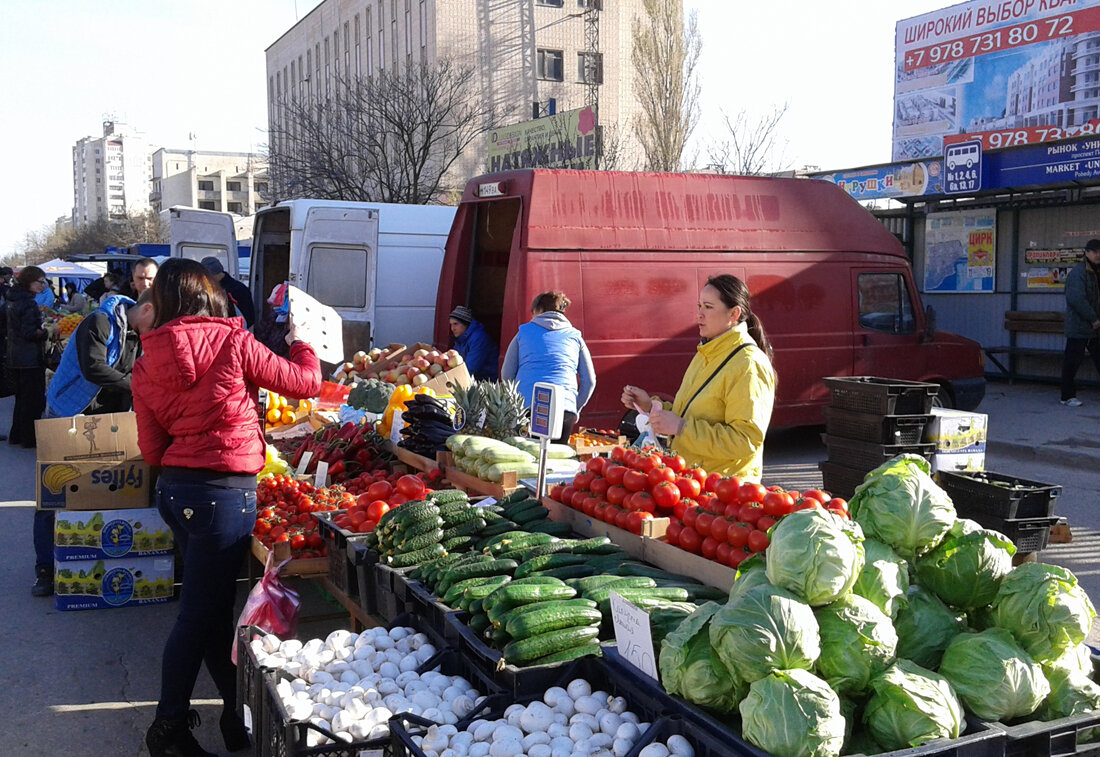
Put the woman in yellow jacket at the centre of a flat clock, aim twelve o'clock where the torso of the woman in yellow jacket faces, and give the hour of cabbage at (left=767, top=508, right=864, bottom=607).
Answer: The cabbage is roughly at 9 o'clock from the woman in yellow jacket.

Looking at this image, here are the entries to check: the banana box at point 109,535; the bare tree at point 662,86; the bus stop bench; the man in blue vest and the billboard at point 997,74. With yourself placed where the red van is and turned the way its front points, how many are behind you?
2

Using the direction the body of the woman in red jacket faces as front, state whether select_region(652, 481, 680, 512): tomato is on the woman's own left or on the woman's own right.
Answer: on the woman's own right

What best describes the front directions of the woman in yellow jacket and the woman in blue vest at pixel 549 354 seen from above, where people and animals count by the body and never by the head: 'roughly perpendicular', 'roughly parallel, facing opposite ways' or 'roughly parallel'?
roughly perpendicular

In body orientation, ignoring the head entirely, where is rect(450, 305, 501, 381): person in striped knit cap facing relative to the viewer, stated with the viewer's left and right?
facing to the left of the viewer

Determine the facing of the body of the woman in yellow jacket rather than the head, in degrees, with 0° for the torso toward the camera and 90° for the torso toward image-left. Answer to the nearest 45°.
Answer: approximately 90°

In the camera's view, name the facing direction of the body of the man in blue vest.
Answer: to the viewer's right

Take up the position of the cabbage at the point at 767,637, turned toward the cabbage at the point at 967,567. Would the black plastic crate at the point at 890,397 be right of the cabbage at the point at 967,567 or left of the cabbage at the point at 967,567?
left

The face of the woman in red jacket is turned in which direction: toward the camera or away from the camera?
away from the camera

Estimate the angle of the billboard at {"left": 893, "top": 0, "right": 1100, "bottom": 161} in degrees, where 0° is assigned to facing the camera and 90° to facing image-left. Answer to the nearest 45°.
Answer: approximately 45°

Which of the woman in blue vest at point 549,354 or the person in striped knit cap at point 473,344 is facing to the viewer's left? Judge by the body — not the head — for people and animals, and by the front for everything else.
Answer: the person in striped knit cap
